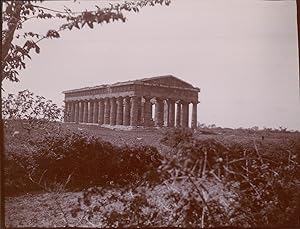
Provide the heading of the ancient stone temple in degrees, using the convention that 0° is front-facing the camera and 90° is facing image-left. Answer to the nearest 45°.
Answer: approximately 315°

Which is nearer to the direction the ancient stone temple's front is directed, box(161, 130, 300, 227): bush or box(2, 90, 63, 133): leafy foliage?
the bush
